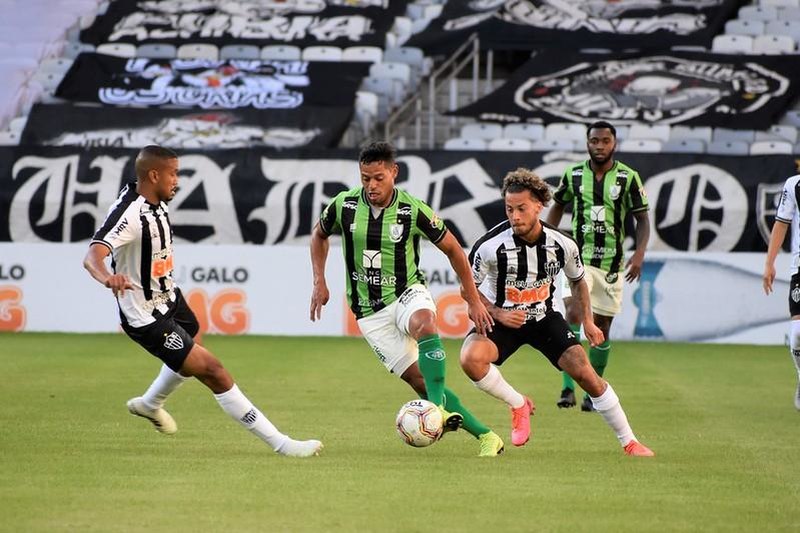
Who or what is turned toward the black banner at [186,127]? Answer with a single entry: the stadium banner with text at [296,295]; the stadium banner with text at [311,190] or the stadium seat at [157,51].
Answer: the stadium seat

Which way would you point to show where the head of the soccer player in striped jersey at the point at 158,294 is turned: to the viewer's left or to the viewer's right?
to the viewer's right

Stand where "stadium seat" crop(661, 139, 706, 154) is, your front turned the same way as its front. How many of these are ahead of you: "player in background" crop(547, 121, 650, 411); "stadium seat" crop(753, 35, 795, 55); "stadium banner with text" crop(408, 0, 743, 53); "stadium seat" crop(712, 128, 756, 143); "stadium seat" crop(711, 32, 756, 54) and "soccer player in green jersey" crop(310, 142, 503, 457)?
2

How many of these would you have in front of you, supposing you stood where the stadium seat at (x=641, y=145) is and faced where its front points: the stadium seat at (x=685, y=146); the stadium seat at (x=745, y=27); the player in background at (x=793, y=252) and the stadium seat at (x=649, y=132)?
1

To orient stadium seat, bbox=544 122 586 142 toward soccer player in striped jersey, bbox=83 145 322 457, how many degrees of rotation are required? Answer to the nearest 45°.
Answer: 0° — it already faces them

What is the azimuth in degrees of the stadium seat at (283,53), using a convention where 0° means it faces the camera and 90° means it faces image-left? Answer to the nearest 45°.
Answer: approximately 0°

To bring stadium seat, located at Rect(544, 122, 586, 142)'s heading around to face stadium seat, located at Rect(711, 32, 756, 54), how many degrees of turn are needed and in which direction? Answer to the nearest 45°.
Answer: approximately 135° to its left

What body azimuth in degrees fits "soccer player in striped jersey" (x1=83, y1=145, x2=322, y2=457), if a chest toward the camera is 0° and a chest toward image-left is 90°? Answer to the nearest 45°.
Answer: approximately 315°

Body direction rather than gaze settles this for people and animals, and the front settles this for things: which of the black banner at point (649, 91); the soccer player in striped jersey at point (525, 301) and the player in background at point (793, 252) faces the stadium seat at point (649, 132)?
the black banner

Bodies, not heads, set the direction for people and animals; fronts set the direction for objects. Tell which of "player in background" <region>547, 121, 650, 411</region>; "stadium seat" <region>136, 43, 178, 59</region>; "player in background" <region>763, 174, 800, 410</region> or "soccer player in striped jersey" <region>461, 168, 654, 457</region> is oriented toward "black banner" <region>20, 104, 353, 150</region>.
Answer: the stadium seat

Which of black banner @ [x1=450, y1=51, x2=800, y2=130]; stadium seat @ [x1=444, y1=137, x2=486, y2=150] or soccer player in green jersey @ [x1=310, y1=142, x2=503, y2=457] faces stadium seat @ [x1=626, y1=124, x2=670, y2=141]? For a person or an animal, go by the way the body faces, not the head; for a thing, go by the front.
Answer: the black banner
